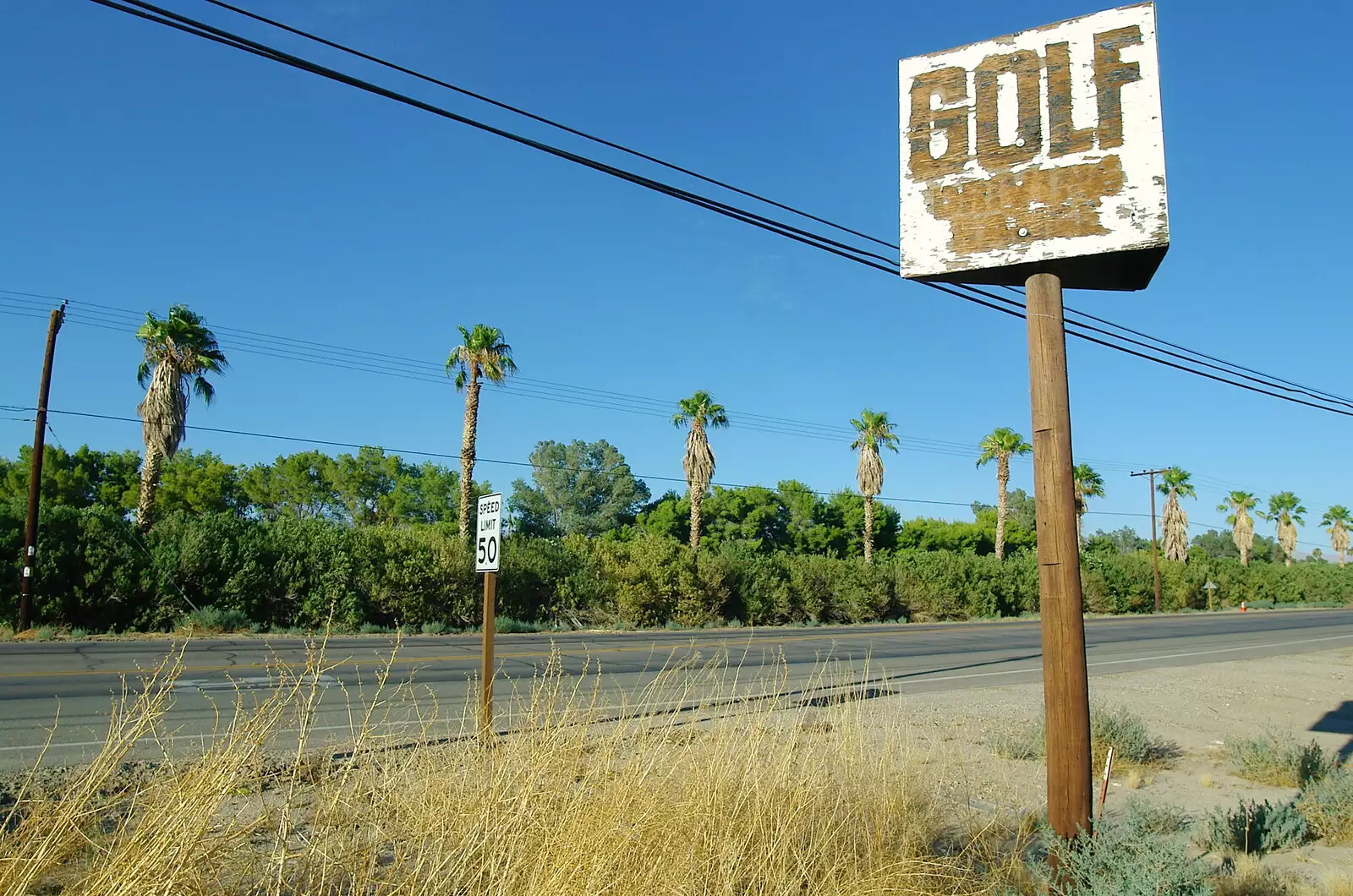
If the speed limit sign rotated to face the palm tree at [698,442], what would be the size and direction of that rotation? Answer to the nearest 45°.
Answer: approximately 135° to its right

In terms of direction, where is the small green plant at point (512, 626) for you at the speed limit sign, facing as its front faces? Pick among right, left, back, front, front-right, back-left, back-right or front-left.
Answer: back-right

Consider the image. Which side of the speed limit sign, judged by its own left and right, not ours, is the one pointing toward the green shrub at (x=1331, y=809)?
left

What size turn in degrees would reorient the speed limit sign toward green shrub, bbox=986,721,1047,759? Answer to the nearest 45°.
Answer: approximately 135° to its left

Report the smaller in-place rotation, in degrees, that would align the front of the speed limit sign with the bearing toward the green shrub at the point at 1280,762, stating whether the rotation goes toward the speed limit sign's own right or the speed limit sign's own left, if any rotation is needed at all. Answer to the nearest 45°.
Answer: approximately 135° to the speed limit sign's own left

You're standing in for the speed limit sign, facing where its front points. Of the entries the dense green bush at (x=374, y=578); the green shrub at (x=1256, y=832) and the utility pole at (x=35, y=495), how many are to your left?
1

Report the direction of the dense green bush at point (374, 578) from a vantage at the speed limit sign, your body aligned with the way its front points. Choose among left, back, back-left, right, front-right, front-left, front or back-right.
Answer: back-right

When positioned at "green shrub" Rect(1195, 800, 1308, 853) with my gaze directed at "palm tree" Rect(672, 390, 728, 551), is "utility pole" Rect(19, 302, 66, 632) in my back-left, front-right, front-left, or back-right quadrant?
front-left

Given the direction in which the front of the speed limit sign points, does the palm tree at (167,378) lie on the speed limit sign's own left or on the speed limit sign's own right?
on the speed limit sign's own right

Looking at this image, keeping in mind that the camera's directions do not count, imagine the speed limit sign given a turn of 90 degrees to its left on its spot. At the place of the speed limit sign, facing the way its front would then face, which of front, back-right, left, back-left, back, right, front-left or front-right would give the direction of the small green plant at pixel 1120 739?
front-left

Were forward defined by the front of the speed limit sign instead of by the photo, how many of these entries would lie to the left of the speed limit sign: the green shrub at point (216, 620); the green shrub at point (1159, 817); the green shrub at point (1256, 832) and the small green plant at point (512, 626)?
2

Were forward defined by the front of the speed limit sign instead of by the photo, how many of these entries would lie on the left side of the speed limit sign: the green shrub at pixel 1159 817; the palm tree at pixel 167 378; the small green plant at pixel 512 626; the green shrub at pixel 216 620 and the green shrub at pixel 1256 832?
2

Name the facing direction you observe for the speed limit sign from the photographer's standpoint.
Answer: facing the viewer and to the left of the viewer

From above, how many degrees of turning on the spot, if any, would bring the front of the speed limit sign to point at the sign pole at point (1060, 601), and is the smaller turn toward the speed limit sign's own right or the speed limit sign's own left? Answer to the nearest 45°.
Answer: approximately 90° to the speed limit sign's own left

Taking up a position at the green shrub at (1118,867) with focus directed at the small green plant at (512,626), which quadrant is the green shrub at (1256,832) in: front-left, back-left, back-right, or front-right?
front-right
